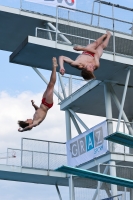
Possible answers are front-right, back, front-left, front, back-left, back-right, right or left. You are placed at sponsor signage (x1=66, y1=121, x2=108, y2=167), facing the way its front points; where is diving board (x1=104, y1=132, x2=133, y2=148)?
front-left

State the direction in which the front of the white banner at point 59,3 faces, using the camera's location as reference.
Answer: facing the viewer and to the right of the viewer

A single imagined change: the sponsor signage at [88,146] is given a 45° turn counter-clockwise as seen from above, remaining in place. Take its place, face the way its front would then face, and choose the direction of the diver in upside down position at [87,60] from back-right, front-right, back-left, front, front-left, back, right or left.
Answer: front

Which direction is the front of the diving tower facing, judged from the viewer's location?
facing the viewer and to the left of the viewer

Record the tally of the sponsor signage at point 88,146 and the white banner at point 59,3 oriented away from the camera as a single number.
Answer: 0

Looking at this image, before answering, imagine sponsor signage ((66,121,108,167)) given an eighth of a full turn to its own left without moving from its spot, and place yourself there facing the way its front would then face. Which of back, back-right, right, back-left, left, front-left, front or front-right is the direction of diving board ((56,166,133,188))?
front
